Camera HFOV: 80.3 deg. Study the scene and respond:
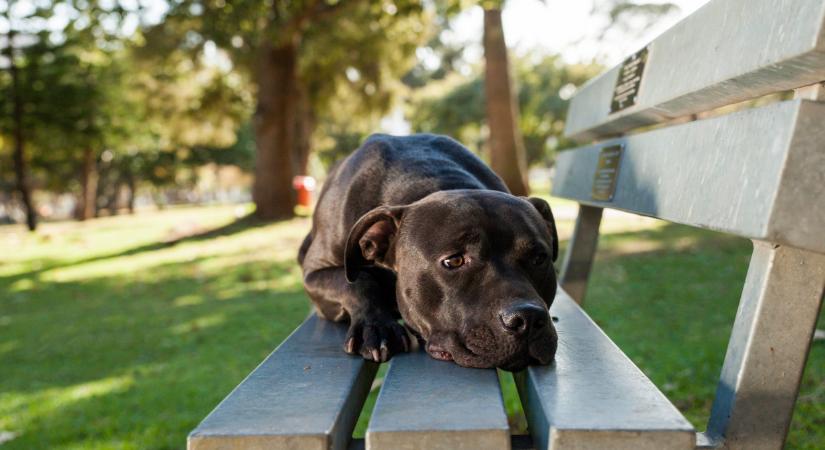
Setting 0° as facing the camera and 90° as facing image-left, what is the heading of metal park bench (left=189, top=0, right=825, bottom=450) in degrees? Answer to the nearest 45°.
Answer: approximately 90°

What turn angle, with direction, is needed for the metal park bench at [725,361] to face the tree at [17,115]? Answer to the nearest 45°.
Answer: approximately 45° to its right

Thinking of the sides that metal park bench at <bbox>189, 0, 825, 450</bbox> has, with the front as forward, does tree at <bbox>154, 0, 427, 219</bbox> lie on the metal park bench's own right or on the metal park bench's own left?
on the metal park bench's own right

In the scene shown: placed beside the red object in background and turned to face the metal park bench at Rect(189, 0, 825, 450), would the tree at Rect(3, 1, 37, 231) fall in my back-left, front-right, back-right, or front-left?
front-right

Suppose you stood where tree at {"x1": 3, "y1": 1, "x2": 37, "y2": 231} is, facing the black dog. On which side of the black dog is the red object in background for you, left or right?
left
